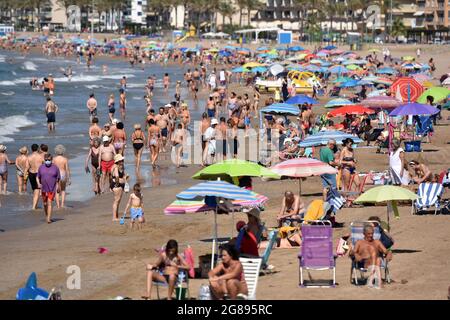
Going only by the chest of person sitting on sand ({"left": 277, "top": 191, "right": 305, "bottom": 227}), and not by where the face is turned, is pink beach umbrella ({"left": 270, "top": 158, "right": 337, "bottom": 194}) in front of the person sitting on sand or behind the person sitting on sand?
behind

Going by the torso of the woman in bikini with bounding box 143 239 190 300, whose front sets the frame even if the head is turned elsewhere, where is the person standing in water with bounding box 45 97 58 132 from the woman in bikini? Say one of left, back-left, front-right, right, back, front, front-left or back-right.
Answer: back-right
